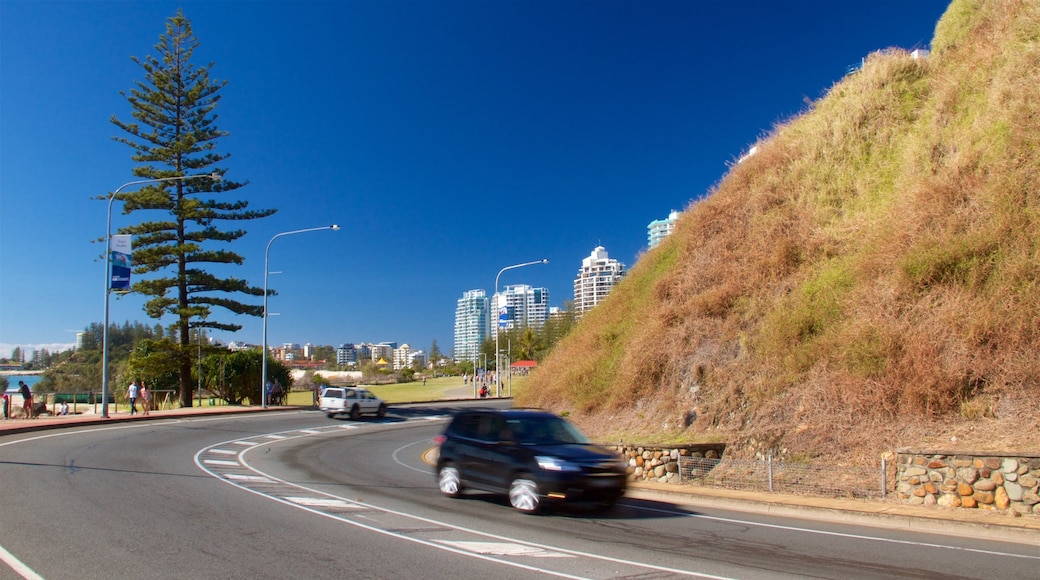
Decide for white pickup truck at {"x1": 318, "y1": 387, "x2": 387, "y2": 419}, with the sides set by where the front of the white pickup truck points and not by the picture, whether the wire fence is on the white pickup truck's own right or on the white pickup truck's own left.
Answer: on the white pickup truck's own right

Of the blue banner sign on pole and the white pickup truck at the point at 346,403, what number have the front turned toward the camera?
1

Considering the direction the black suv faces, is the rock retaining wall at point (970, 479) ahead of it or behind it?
ahead

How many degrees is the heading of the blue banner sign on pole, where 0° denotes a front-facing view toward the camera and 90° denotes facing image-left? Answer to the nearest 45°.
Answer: approximately 0°

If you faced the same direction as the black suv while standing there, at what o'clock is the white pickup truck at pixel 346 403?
The white pickup truck is roughly at 7 o'clock from the black suv.

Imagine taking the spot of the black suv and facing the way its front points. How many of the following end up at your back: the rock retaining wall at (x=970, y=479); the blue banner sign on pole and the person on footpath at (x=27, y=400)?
2

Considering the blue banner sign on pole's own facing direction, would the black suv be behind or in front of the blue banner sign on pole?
in front

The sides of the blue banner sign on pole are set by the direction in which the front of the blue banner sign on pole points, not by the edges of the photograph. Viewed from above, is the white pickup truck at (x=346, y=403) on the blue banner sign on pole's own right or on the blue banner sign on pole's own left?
on the blue banner sign on pole's own left
